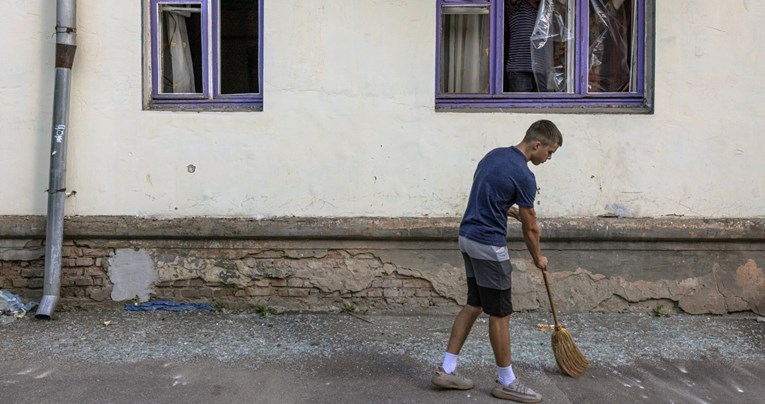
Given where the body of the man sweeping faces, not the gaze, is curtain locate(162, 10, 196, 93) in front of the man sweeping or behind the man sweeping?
behind

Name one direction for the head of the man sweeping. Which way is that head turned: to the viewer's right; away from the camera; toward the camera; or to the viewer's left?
to the viewer's right

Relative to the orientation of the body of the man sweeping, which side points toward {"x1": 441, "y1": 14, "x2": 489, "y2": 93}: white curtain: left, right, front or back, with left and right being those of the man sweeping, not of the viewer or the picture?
left

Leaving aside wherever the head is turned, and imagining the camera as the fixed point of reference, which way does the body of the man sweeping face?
to the viewer's right
